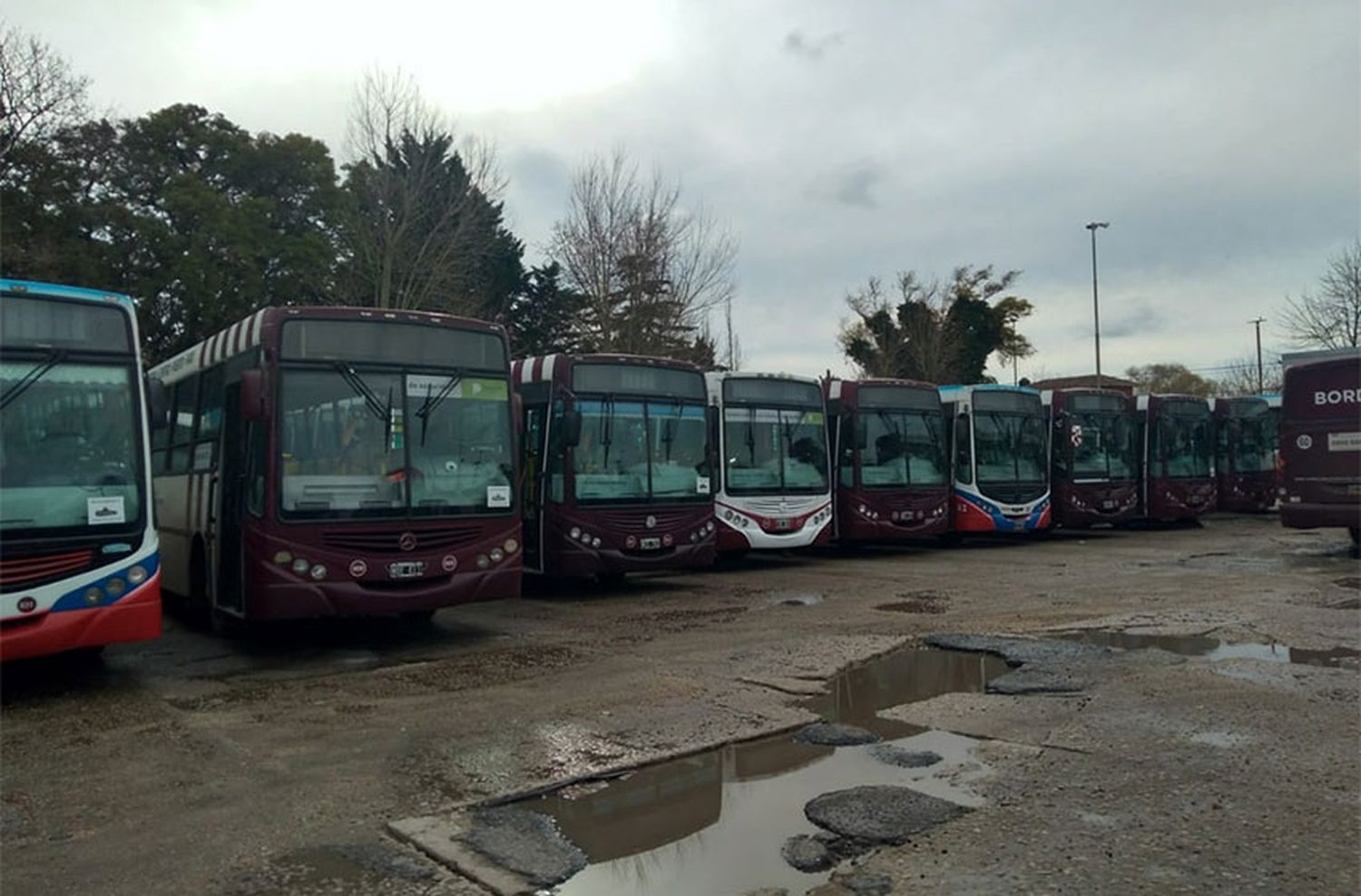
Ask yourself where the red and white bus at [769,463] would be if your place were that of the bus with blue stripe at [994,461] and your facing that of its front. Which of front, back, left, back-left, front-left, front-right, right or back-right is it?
right

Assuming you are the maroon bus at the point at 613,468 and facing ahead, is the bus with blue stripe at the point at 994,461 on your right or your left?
on your left

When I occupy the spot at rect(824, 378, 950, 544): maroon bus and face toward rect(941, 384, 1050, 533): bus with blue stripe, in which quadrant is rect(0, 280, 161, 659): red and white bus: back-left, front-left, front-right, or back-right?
back-right

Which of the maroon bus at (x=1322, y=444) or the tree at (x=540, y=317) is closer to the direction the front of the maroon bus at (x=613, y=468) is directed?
the maroon bus

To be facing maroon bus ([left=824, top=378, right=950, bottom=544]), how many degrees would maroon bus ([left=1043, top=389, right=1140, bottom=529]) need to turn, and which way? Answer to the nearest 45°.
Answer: approximately 90° to its right

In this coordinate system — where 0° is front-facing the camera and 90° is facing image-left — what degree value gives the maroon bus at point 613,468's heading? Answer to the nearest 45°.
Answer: approximately 315°

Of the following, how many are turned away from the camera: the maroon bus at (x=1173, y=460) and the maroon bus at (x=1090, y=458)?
0

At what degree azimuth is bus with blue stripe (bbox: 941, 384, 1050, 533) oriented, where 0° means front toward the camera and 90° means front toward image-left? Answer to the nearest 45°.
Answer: approximately 315°

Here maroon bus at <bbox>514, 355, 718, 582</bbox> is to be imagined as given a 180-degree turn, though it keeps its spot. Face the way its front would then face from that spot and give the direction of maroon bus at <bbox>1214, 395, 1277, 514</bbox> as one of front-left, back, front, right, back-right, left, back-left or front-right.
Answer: right

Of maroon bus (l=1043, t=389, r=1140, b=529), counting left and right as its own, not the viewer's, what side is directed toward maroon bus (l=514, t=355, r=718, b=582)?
right

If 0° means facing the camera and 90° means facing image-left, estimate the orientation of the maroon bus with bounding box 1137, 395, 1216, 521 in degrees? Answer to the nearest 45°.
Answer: approximately 315°

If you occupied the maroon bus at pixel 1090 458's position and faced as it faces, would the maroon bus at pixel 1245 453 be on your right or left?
on your left
